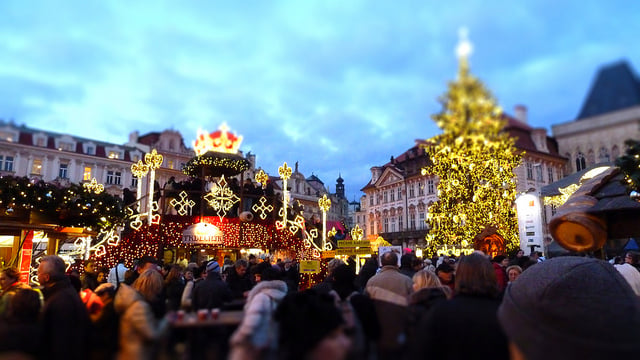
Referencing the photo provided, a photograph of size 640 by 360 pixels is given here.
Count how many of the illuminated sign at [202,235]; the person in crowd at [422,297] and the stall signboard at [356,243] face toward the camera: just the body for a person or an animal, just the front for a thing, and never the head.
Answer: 2

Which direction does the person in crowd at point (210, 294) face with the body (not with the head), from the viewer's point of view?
away from the camera

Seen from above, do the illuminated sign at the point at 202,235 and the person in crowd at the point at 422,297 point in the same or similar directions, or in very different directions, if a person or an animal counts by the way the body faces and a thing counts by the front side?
very different directions

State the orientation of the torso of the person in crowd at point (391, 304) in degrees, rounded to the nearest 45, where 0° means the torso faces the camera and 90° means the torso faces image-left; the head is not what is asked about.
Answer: approximately 180°

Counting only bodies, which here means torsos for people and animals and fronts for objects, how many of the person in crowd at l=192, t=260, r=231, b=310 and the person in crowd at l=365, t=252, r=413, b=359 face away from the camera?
2

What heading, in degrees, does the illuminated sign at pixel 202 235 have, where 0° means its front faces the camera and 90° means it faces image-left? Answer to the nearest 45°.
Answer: approximately 0°

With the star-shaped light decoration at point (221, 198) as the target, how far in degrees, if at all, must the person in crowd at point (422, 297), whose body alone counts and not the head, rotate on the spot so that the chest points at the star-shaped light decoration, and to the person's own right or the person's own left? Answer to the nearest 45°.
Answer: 0° — they already face it

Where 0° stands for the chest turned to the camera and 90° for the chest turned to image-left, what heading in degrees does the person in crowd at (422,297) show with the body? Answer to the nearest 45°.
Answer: approximately 135°

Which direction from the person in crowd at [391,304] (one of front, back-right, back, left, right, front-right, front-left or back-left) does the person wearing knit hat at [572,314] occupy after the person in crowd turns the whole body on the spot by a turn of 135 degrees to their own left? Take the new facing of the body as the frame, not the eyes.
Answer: left

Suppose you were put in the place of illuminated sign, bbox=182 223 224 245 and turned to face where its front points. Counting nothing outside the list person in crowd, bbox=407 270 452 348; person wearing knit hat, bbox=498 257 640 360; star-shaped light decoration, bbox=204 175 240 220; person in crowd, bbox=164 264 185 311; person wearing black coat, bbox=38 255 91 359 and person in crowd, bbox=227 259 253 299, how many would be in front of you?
5

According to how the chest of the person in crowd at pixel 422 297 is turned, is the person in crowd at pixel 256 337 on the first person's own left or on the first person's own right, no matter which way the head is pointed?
on the first person's own left

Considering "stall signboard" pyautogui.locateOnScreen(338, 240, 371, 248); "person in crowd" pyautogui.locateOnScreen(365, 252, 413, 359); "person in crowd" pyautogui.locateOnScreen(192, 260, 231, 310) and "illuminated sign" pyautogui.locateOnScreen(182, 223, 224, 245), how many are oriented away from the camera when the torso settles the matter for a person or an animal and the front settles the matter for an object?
2

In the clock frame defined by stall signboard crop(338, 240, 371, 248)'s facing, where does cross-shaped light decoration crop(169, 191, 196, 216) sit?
The cross-shaped light decoration is roughly at 4 o'clock from the stall signboard.

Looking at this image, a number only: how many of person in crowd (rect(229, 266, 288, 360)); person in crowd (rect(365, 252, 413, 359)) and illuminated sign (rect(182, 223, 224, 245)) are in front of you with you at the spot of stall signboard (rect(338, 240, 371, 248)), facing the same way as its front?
2

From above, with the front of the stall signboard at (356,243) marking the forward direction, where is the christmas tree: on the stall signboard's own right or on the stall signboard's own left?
on the stall signboard's own left

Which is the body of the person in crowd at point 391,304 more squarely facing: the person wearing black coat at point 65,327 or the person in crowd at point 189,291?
the person in crowd
